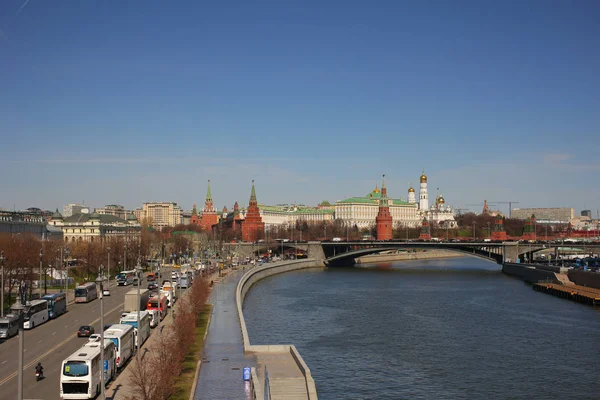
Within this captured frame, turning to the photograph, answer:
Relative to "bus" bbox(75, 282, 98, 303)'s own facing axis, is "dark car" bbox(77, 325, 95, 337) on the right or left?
on its left

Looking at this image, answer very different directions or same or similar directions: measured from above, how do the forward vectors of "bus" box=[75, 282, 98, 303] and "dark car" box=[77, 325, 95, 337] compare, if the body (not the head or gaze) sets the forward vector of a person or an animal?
very different directions

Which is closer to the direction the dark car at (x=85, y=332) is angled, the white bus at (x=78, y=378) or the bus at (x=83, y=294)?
the bus

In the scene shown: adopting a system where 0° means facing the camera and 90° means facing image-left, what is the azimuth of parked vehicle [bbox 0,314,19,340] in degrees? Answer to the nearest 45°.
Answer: approximately 45°

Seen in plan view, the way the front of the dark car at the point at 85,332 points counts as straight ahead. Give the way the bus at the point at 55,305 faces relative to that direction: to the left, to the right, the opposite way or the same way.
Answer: the opposite way

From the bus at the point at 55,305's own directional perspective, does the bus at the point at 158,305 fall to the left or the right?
on its left

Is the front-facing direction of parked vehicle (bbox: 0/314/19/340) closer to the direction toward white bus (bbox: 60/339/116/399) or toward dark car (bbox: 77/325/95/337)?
the white bus

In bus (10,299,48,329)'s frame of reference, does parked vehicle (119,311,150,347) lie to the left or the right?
on its left

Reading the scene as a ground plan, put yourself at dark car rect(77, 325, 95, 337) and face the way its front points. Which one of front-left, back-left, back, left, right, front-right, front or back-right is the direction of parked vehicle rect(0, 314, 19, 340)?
back-left

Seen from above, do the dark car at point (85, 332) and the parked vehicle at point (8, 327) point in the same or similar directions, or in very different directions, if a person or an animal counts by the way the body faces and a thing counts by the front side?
very different directions

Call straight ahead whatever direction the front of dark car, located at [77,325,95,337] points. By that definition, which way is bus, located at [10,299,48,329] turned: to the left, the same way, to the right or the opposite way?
the opposite way

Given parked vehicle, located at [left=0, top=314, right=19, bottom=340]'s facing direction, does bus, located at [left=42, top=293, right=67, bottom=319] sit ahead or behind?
behind

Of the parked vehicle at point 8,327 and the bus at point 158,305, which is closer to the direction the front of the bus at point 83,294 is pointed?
the parked vehicle

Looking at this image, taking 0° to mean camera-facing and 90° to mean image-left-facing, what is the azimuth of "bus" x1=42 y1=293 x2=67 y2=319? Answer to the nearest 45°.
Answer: approximately 45°

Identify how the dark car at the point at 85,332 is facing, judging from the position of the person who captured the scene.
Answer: facing away from the viewer and to the right of the viewer

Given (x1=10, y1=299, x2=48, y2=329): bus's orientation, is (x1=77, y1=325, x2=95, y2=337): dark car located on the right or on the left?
on its left

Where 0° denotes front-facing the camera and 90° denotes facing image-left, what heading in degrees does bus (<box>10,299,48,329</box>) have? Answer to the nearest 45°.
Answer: approximately 45°
